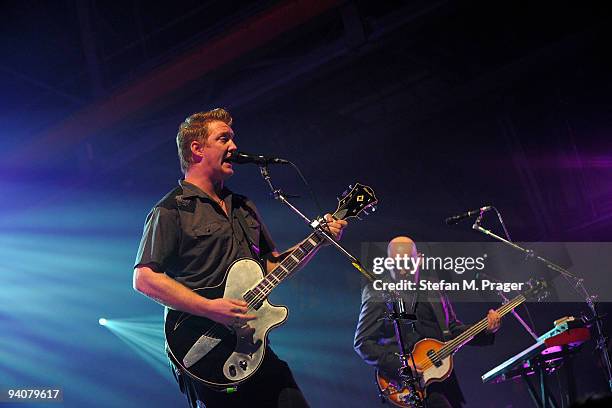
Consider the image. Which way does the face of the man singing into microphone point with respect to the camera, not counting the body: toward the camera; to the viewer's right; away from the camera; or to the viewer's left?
to the viewer's right

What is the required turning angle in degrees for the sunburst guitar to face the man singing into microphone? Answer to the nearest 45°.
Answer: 0° — it already faces them

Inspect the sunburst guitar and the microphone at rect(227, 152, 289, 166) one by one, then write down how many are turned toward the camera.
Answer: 1

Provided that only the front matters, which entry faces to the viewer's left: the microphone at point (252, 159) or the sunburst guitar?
the microphone

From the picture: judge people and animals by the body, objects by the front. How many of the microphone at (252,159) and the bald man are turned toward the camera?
1

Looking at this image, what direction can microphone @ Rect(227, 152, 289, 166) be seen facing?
to the viewer's left

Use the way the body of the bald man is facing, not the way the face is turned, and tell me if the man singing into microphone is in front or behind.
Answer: in front

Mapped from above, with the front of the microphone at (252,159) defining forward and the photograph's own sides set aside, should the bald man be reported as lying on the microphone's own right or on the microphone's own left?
on the microphone's own right

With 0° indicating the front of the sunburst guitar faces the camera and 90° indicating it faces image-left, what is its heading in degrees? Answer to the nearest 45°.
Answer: approximately 0°
